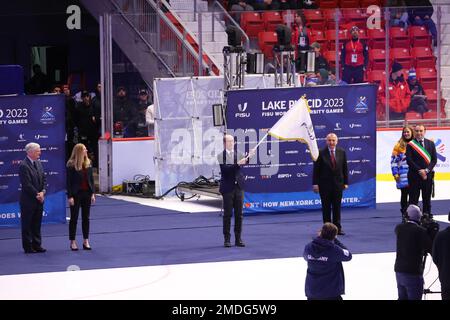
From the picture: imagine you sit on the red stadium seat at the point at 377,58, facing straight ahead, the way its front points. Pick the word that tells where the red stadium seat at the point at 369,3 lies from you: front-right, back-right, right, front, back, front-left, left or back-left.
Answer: back

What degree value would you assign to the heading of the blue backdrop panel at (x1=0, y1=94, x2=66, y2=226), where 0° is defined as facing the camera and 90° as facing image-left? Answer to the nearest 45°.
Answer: approximately 0°

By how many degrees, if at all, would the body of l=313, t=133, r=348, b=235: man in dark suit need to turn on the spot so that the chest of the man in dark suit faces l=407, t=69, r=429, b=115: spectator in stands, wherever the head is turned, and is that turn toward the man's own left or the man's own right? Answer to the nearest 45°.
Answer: approximately 180°

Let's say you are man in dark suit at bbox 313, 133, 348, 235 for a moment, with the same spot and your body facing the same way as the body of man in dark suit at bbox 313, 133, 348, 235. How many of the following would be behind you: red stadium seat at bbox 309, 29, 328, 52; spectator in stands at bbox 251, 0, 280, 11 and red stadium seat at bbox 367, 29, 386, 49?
3

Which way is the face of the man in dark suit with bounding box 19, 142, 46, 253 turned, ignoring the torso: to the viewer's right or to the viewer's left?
to the viewer's right

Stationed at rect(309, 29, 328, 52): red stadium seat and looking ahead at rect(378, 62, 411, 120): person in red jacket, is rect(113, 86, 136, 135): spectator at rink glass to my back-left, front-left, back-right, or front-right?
back-right

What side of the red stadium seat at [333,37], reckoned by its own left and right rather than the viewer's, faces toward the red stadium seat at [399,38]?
left
